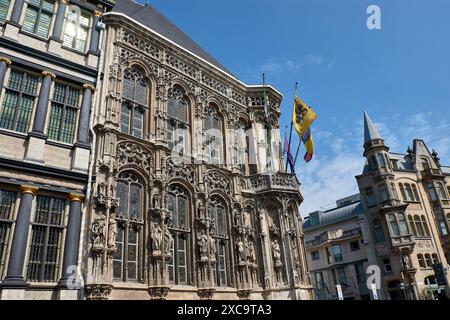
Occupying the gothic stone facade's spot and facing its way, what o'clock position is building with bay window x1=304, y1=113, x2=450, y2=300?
The building with bay window is roughly at 9 o'clock from the gothic stone facade.

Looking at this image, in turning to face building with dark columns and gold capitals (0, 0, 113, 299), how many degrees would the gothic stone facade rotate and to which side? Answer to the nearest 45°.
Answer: approximately 90° to its right

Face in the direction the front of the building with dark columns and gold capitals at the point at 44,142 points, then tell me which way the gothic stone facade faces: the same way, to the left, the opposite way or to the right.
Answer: the same way

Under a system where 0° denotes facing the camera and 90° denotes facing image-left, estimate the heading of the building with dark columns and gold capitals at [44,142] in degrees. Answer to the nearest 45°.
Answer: approximately 315°

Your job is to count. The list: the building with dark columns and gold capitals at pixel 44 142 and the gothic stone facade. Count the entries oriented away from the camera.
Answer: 0

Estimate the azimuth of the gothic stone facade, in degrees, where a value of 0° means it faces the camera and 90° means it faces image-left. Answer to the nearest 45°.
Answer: approximately 315°

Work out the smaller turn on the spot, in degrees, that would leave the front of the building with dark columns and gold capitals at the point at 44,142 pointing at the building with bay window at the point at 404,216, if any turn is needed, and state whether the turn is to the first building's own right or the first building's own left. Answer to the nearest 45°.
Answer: approximately 45° to the first building's own left

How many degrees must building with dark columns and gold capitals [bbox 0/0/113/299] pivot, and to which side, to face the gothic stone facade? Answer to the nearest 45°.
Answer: approximately 90° to its left
